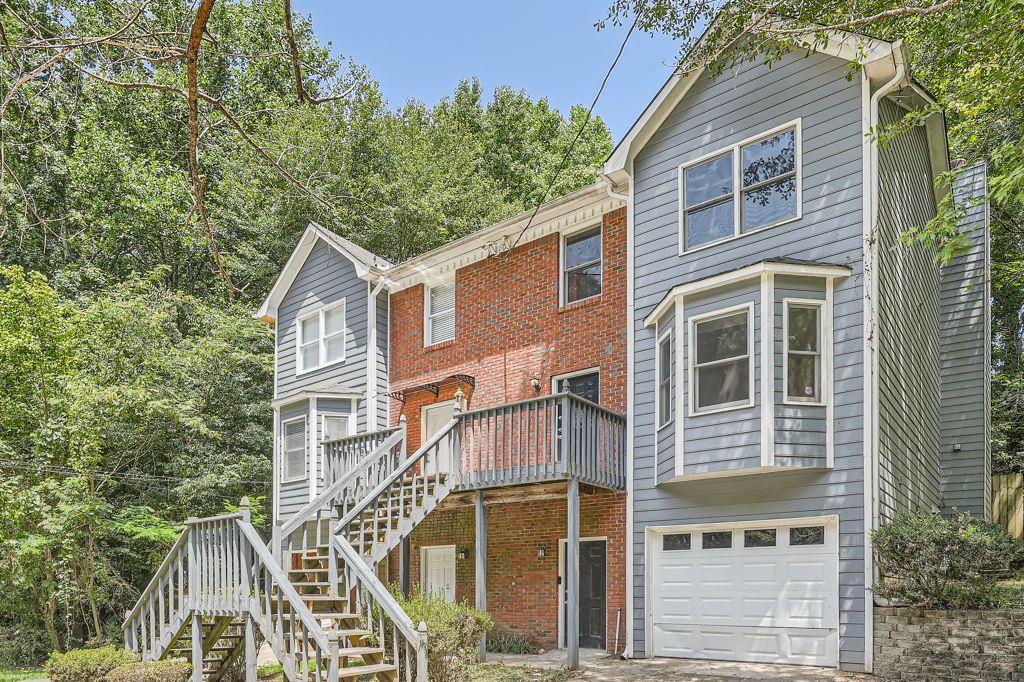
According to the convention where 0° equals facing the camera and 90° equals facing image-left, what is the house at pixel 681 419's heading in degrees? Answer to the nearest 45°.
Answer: approximately 45°
